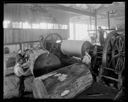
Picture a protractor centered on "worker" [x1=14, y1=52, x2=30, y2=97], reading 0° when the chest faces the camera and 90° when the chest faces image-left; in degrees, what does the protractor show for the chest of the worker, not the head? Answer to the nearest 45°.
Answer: approximately 270°
